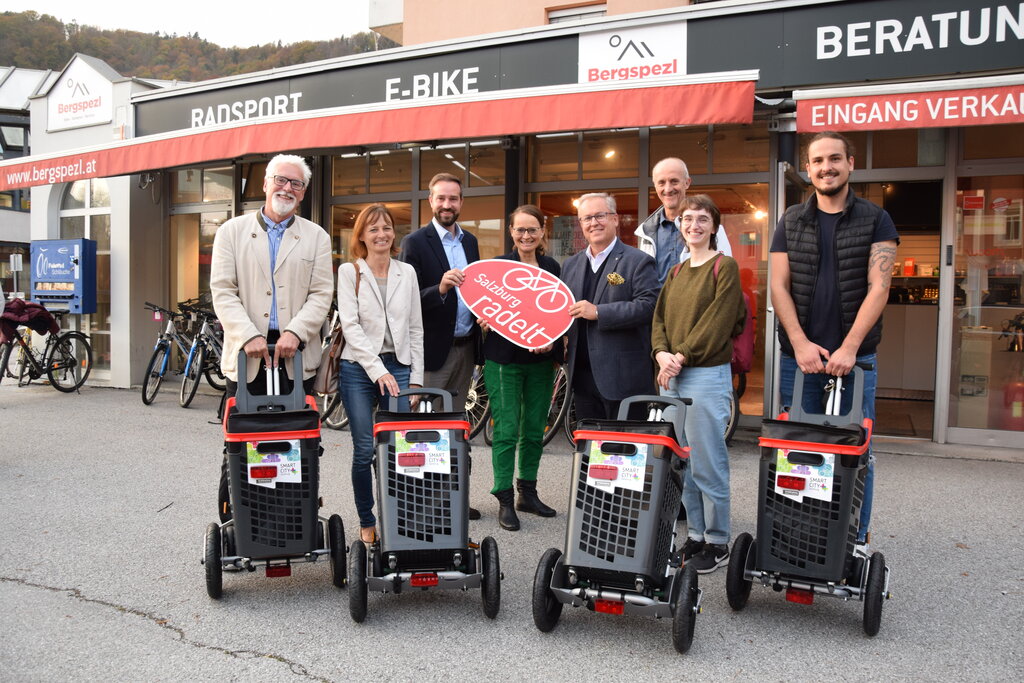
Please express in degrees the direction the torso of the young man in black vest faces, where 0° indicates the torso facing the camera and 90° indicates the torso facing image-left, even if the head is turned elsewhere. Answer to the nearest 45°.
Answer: approximately 0°

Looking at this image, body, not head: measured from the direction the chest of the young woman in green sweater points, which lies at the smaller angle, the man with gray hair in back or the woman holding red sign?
the woman holding red sign

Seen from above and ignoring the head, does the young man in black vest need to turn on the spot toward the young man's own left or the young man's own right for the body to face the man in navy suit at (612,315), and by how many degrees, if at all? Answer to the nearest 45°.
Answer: approximately 90° to the young man's own right

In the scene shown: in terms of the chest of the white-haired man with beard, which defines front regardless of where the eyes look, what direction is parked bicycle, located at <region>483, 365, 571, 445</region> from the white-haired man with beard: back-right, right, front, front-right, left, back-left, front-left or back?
back-left

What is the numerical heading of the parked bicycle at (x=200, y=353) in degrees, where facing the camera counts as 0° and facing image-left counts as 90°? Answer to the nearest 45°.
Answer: approximately 45°

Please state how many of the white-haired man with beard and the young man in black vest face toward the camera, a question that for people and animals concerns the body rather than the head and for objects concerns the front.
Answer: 2

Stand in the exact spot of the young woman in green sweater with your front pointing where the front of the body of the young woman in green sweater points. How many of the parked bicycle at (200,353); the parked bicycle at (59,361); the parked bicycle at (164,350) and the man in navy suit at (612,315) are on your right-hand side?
4

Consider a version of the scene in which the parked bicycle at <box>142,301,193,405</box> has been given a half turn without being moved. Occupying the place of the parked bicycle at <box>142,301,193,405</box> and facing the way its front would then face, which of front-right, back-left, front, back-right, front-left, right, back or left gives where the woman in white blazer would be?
back-right
